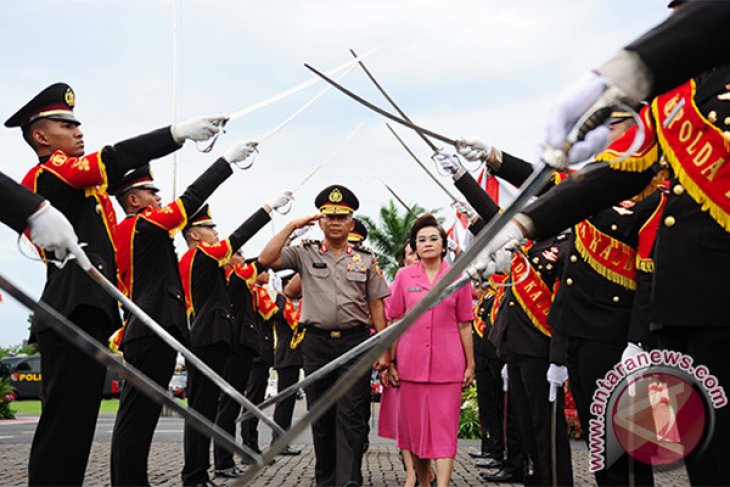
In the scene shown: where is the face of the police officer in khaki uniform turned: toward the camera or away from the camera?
toward the camera

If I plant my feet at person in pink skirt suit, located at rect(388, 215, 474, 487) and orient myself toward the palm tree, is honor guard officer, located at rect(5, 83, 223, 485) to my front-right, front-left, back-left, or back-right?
back-left

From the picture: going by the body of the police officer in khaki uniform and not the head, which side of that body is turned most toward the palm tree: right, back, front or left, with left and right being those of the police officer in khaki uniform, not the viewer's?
back

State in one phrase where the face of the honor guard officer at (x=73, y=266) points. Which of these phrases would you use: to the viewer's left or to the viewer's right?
to the viewer's right

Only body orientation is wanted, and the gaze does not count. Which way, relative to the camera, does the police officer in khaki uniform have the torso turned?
toward the camera

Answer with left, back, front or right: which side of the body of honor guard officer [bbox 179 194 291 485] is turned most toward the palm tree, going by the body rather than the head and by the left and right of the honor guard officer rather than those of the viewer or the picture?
left

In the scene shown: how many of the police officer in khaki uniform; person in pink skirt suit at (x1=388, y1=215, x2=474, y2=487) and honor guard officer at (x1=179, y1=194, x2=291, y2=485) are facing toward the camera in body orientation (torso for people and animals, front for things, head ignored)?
2

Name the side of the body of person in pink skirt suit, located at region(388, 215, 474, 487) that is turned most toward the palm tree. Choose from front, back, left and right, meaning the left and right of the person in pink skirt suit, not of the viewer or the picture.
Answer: back

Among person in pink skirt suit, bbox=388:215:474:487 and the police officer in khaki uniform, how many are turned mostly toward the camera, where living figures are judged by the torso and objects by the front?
2

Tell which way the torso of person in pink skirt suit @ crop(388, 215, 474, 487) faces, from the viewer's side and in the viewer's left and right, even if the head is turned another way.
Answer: facing the viewer

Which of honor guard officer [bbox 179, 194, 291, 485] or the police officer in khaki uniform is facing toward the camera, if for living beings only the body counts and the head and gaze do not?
the police officer in khaki uniform

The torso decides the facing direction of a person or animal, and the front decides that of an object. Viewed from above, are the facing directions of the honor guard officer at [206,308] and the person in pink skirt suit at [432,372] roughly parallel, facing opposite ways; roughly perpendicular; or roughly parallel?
roughly perpendicular

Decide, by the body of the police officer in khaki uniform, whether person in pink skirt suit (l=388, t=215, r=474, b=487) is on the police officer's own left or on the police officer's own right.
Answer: on the police officer's own left

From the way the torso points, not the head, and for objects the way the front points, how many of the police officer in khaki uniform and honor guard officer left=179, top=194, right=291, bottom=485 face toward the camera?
1

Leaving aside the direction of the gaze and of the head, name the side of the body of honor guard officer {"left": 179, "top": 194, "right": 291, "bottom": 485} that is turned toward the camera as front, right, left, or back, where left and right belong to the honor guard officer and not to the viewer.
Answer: right

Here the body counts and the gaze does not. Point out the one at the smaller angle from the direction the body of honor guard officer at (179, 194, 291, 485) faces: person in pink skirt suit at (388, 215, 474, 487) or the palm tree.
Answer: the person in pink skirt suit

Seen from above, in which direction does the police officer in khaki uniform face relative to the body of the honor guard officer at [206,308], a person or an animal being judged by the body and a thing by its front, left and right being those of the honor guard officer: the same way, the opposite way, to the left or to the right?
to the right

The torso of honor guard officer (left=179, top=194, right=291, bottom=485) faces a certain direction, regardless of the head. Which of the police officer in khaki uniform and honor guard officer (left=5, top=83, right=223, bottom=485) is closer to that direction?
the police officer in khaki uniform
